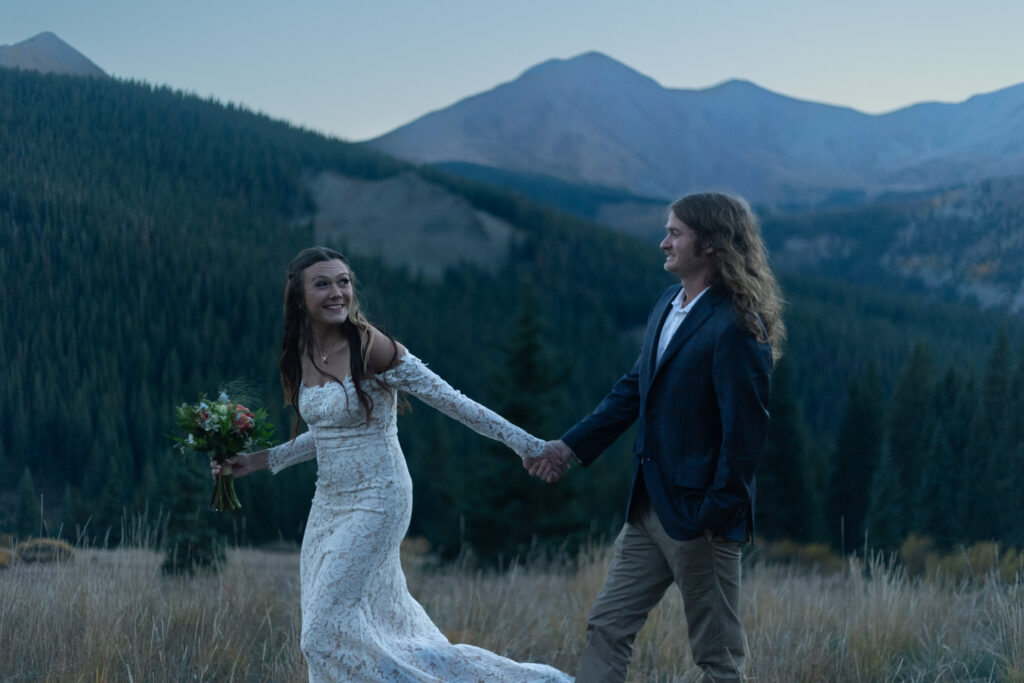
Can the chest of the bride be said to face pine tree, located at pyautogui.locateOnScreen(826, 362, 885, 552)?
no

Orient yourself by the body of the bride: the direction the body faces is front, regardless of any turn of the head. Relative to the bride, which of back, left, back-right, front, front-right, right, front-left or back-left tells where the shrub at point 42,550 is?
right

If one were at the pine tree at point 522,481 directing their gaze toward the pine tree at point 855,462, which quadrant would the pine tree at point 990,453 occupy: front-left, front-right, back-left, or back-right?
front-right

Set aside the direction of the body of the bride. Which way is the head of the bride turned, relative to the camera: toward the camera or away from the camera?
toward the camera

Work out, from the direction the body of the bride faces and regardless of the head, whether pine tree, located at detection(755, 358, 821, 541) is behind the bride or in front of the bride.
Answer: behind

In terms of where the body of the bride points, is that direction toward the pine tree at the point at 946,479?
no

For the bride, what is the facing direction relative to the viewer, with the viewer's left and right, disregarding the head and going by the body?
facing the viewer and to the left of the viewer

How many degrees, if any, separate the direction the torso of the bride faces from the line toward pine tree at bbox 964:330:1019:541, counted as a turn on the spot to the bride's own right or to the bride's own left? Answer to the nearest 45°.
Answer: approximately 180°

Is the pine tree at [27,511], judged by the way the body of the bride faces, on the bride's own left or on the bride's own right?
on the bride's own right

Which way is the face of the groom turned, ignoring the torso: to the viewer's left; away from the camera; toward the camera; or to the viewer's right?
to the viewer's left

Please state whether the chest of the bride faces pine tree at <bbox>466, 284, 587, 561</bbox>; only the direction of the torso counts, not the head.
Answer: no

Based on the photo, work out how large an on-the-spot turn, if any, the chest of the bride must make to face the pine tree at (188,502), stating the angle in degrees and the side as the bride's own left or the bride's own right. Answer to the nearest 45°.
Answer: approximately 135° to the bride's own right

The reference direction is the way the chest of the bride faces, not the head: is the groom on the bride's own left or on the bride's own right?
on the bride's own left
